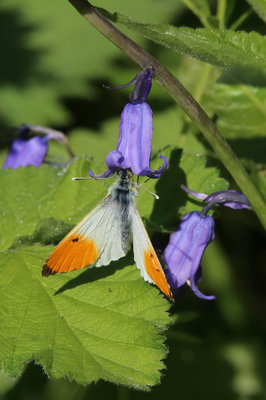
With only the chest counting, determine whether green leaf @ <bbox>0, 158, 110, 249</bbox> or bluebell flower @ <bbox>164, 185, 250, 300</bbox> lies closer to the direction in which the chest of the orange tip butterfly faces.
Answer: the green leaf

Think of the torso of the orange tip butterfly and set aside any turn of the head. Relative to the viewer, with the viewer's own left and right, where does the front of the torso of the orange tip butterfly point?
facing away from the viewer

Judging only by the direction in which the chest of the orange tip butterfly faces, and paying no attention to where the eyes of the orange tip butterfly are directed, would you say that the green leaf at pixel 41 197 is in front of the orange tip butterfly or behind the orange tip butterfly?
in front
